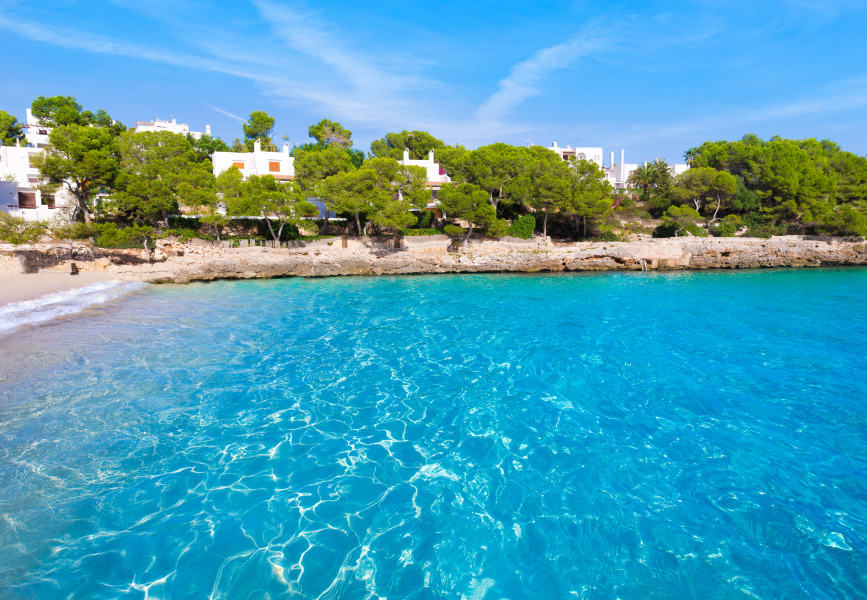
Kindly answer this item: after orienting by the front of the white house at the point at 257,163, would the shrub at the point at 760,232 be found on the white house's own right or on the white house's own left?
on the white house's own left

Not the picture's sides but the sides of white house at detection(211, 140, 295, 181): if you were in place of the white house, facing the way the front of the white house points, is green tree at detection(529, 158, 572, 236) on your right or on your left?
on your left

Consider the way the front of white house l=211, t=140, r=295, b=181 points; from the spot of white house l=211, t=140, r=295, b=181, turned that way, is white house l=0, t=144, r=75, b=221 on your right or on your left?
on your right

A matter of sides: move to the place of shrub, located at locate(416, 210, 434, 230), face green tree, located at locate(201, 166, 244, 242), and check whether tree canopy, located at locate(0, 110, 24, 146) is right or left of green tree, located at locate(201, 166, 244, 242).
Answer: right

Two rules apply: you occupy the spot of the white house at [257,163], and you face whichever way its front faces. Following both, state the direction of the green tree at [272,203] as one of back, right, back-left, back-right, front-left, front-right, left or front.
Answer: front

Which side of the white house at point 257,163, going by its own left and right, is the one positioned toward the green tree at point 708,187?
left

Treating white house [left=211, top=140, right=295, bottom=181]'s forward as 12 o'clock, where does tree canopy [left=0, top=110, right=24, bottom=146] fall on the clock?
The tree canopy is roughly at 4 o'clock from the white house.

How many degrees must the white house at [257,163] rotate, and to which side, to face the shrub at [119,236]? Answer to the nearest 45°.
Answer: approximately 45° to its right

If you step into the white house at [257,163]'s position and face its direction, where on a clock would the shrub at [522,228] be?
The shrub is roughly at 10 o'clock from the white house.

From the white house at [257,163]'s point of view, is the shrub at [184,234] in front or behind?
in front

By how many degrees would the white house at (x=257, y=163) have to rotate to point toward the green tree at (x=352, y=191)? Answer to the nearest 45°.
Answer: approximately 45° to its left

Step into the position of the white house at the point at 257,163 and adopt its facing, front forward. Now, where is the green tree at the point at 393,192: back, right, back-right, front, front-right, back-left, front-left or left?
front-left

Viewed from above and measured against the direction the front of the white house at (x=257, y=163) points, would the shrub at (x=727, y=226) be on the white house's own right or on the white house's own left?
on the white house's own left

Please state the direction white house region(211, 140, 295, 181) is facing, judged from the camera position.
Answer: facing the viewer

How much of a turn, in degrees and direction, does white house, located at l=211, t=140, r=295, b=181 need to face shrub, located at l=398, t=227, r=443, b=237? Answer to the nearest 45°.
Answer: approximately 45° to its left

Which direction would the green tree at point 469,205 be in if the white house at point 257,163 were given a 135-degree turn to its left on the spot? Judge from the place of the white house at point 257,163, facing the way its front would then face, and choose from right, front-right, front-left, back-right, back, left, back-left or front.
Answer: right
